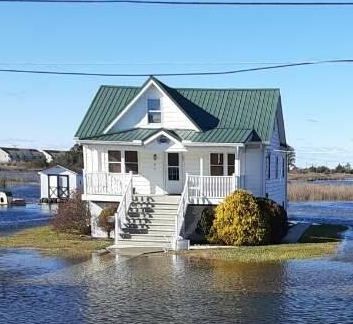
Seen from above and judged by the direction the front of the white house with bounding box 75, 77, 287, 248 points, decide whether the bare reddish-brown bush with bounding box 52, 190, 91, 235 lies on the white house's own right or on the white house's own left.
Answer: on the white house's own right

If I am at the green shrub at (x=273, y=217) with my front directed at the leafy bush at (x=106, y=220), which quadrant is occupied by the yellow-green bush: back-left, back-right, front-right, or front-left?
front-left

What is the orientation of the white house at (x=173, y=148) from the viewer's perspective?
toward the camera

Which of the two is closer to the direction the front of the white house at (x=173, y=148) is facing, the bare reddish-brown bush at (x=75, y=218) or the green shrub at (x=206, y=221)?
the green shrub

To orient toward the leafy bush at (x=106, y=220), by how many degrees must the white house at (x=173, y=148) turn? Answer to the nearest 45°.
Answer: approximately 45° to its right

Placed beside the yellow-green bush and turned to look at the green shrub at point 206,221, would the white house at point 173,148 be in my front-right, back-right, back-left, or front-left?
front-right

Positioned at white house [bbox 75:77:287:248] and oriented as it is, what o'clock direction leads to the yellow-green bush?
The yellow-green bush is roughly at 11 o'clock from the white house.

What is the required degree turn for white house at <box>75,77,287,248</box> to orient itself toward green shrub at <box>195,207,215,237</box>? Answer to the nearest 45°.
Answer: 0° — it already faces it
